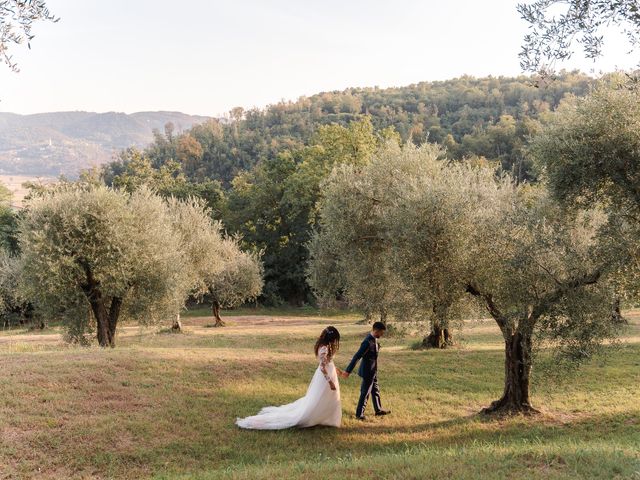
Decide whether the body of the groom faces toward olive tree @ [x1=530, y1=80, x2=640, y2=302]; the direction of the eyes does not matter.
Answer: yes

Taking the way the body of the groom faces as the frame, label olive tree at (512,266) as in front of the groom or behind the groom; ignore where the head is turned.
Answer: in front

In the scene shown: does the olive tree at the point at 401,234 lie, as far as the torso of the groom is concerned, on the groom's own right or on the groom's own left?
on the groom's own left

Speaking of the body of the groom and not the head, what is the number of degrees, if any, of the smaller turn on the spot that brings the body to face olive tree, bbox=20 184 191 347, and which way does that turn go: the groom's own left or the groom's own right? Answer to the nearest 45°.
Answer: approximately 135° to the groom's own left

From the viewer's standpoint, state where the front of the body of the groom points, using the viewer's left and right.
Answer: facing to the right of the viewer
